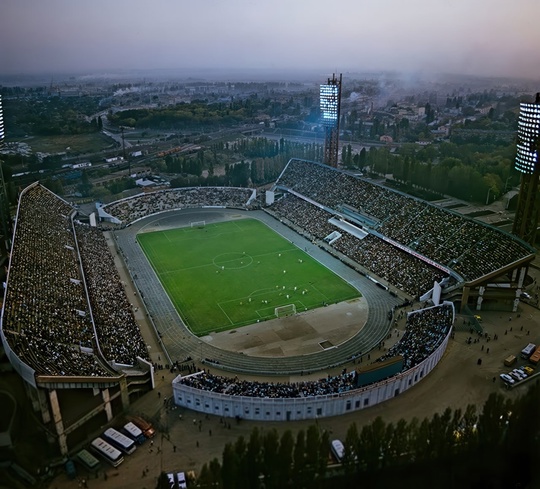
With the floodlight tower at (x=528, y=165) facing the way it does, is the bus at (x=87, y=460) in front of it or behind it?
in front

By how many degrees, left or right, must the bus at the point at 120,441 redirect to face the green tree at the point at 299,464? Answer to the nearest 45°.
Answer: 0° — it already faces it

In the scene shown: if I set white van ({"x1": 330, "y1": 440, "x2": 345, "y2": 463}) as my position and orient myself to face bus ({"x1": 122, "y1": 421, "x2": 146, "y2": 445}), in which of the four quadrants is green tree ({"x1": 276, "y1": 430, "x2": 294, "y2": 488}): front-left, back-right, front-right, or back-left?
front-left

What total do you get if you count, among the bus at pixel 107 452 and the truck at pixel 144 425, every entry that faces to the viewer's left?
0

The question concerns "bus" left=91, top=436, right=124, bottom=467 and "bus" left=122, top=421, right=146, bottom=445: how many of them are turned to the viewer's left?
0

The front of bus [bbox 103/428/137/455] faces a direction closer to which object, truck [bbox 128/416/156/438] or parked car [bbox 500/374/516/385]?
the parked car

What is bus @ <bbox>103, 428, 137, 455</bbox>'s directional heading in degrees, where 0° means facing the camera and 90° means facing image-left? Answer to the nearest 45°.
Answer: approximately 315°

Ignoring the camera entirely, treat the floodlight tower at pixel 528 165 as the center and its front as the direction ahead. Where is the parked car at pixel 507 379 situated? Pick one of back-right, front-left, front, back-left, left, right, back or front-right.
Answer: front-left

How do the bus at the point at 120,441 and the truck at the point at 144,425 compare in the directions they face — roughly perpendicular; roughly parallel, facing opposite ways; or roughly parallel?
roughly parallel

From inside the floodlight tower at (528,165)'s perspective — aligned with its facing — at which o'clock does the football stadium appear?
The football stadium is roughly at 12 o'clock from the floodlight tower.

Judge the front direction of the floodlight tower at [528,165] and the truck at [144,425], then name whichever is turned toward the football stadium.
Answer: the floodlight tower

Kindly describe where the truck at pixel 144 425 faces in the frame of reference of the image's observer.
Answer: facing the viewer and to the right of the viewer

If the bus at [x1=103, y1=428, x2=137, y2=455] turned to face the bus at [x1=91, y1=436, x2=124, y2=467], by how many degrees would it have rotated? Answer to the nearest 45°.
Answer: approximately 90° to its right

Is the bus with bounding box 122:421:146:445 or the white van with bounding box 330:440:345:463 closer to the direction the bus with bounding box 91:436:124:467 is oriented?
the white van
